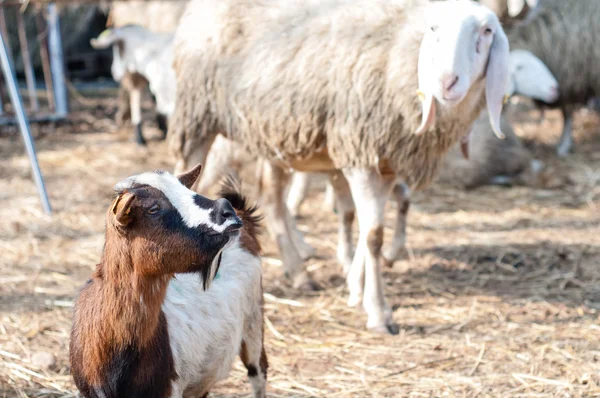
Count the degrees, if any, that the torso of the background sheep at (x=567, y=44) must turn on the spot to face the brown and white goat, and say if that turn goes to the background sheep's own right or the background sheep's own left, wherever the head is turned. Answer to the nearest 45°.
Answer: approximately 90° to the background sheep's own left

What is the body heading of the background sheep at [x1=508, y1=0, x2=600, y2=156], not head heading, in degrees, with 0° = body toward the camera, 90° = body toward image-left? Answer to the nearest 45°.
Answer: approximately 90°

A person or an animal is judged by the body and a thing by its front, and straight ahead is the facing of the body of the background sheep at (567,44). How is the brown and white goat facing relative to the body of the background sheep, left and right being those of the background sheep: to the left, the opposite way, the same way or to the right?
to the left

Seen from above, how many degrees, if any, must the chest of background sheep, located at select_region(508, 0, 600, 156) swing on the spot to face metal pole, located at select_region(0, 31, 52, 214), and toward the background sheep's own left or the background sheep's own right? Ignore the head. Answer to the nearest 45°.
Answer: approximately 45° to the background sheep's own left

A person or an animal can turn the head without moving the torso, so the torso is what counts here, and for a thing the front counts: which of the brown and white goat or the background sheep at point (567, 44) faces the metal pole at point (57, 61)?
the background sheep

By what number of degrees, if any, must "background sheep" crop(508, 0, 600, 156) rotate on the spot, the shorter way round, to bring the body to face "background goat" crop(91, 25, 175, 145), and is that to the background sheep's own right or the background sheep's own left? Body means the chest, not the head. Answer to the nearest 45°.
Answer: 0° — it already faces it

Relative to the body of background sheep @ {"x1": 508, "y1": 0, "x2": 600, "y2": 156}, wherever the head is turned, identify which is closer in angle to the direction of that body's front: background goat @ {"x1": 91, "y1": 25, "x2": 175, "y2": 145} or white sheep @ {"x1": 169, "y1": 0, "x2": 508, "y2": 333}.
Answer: the background goat

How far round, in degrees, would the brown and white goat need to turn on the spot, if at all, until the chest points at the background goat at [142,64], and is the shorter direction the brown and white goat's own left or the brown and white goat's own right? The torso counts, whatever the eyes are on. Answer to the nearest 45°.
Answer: approximately 135° to the brown and white goat's own right

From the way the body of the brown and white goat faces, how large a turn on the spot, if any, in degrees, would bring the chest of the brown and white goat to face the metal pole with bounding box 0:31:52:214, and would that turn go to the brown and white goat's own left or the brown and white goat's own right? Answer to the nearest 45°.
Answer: approximately 135° to the brown and white goat's own right

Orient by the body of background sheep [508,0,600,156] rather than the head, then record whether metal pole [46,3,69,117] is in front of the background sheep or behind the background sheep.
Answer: in front
